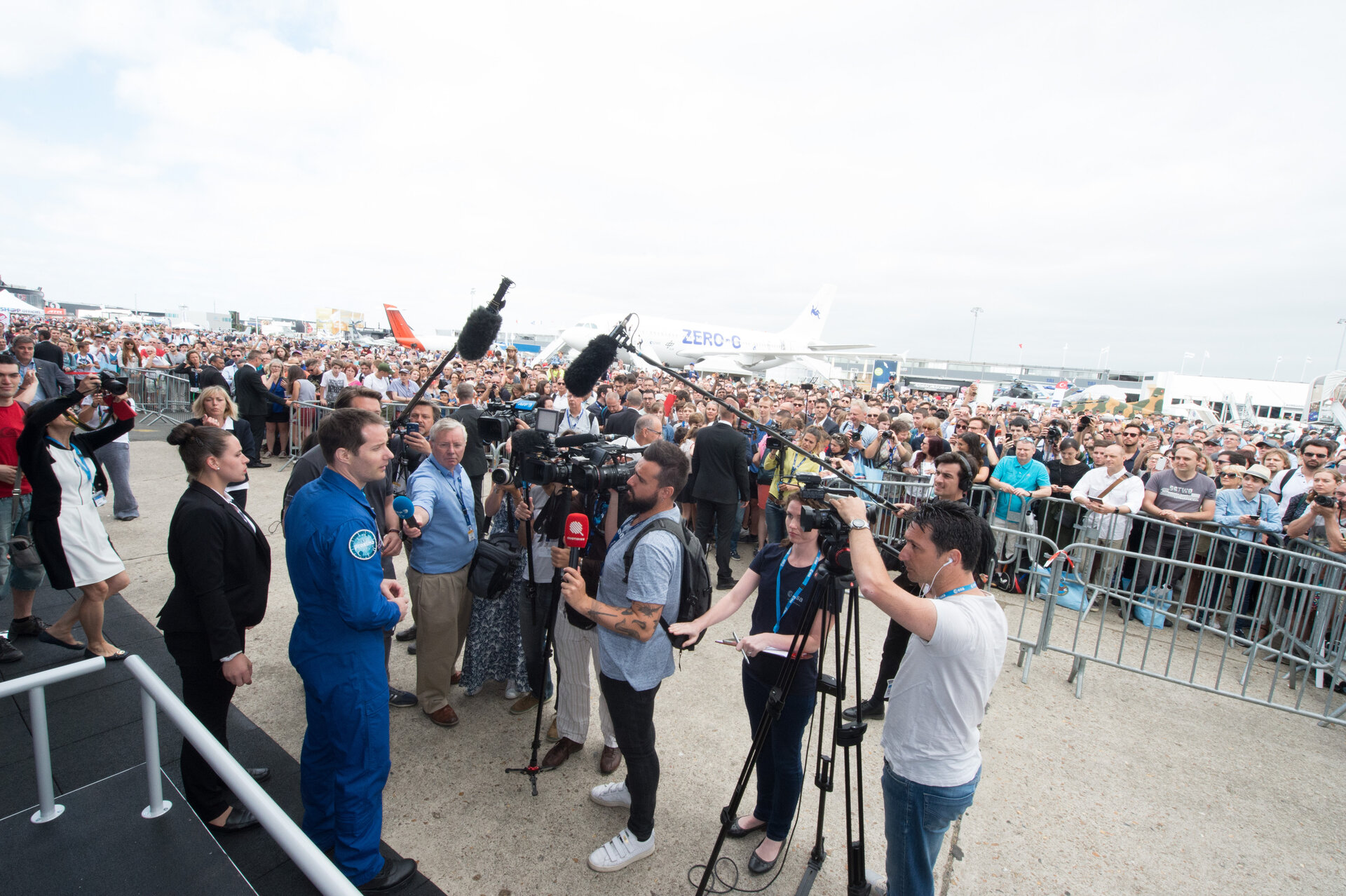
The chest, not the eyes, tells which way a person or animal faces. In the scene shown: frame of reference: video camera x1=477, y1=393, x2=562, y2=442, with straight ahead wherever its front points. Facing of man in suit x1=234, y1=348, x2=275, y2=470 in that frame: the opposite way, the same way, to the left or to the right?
the opposite way

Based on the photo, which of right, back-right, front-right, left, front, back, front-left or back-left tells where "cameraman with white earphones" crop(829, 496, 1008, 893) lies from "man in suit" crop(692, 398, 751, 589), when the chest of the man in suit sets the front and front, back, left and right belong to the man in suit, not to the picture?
back

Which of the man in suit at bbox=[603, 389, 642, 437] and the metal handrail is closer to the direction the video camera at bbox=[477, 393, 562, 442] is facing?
the metal handrail

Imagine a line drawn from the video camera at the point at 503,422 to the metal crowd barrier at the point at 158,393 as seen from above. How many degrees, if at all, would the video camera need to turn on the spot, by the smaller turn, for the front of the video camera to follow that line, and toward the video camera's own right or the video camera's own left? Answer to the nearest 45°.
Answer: approximately 90° to the video camera's own right

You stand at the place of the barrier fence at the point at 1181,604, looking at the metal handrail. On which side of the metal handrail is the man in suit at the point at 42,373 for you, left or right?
right

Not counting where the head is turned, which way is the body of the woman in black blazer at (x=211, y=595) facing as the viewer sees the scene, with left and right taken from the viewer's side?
facing to the right of the viewer

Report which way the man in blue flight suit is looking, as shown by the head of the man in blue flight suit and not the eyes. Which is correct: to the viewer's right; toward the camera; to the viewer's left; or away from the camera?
to the viewer's right

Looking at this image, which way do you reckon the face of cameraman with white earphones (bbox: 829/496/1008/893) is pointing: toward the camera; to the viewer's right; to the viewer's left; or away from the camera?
to the viewer's left
